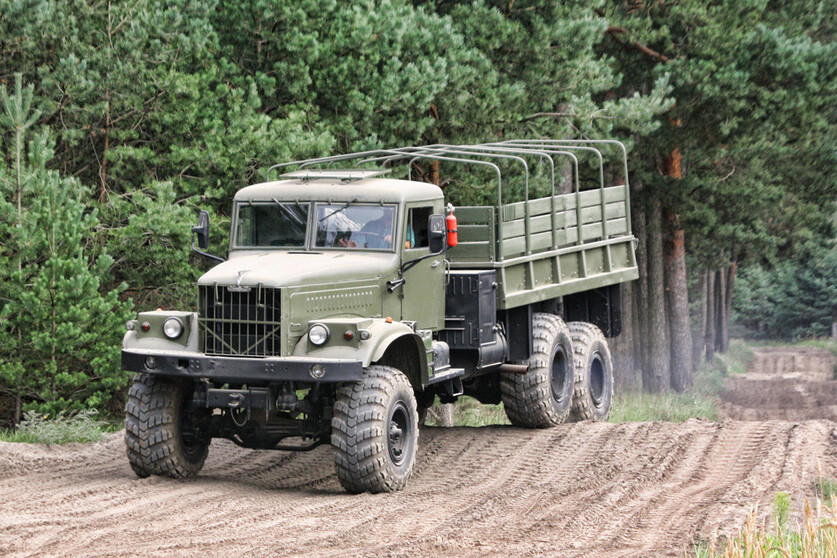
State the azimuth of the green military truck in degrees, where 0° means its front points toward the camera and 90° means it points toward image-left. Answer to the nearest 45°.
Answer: approximately 45°

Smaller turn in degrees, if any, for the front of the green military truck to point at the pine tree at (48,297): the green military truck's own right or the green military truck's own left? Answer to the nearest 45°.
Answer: approximately 90° to the green military truck's own right
